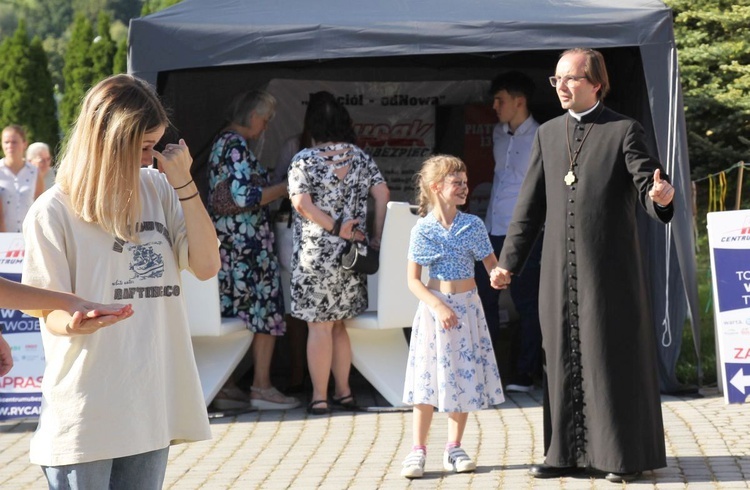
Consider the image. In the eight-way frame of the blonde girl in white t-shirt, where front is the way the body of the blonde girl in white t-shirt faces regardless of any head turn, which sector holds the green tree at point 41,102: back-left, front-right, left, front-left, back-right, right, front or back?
back-left

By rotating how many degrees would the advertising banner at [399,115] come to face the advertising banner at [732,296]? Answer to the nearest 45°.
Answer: approximately 45° to its left

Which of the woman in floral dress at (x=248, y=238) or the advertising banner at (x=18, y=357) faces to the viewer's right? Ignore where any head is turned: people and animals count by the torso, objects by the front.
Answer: the woman in floral dress

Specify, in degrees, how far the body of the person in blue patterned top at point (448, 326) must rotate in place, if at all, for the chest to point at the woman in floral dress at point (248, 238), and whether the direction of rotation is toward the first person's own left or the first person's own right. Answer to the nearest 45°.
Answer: approximately 135° to the first person's own right

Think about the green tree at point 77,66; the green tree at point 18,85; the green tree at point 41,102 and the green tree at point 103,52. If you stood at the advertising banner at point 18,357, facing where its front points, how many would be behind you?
4

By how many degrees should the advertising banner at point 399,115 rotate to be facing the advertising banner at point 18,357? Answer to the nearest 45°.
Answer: approximately 45° to its right

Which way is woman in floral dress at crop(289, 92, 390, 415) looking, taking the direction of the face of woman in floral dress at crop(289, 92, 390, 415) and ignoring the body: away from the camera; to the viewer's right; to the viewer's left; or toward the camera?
away from the camera

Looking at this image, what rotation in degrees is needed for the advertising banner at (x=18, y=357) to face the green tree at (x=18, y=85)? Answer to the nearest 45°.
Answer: approximately 180°

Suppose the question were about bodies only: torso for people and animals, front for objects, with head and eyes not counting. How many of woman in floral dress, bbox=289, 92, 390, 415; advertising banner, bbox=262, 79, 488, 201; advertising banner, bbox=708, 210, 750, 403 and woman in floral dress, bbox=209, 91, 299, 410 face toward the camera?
2
